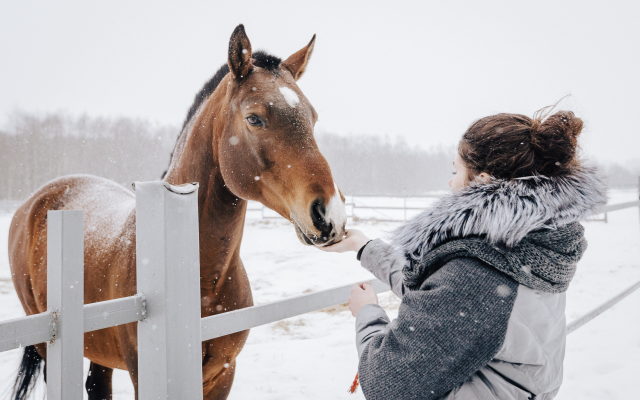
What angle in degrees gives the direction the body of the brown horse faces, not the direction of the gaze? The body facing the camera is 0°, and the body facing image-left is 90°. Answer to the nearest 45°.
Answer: approximately 315°

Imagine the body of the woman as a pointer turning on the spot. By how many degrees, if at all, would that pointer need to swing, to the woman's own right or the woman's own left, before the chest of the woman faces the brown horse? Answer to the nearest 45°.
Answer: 0° — they already face it

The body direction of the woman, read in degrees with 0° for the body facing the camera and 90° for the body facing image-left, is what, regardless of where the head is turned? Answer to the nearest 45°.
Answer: approximately 135°

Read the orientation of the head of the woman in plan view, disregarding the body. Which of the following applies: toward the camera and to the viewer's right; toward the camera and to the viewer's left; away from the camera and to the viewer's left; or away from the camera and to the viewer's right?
away from the camera and to the viewer's left
